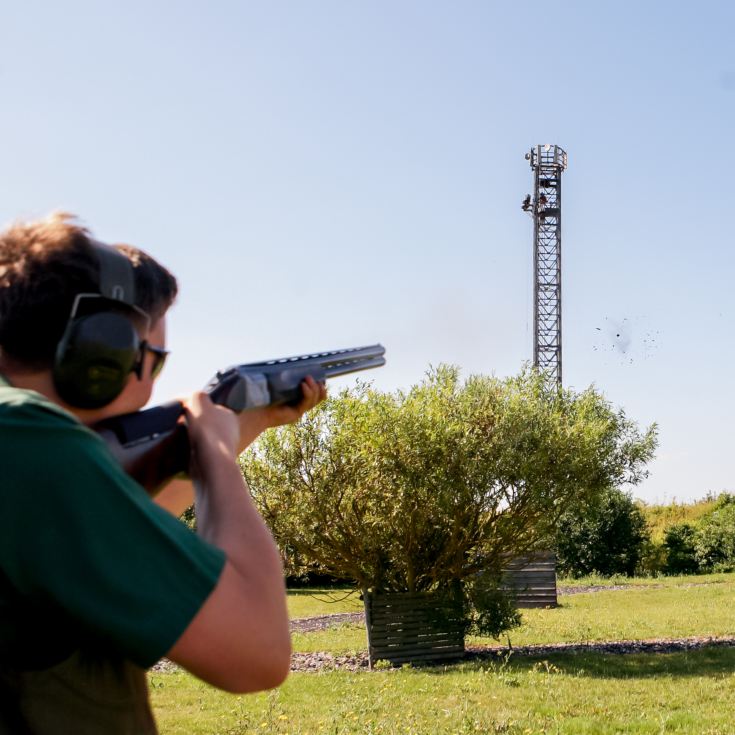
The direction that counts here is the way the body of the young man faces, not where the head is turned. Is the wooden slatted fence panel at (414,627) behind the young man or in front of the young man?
in front

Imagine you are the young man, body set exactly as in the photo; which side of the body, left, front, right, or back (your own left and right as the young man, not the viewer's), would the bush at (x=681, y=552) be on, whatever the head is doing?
front

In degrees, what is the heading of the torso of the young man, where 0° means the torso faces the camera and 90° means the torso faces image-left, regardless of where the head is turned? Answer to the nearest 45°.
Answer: approximately 225°

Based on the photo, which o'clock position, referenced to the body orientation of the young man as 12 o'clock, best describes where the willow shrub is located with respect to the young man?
The willow shrub is roughly at 11 o'clock from the young man.

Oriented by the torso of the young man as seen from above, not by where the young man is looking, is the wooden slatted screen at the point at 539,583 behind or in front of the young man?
in front

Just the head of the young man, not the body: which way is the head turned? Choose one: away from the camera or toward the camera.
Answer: away from the camera
